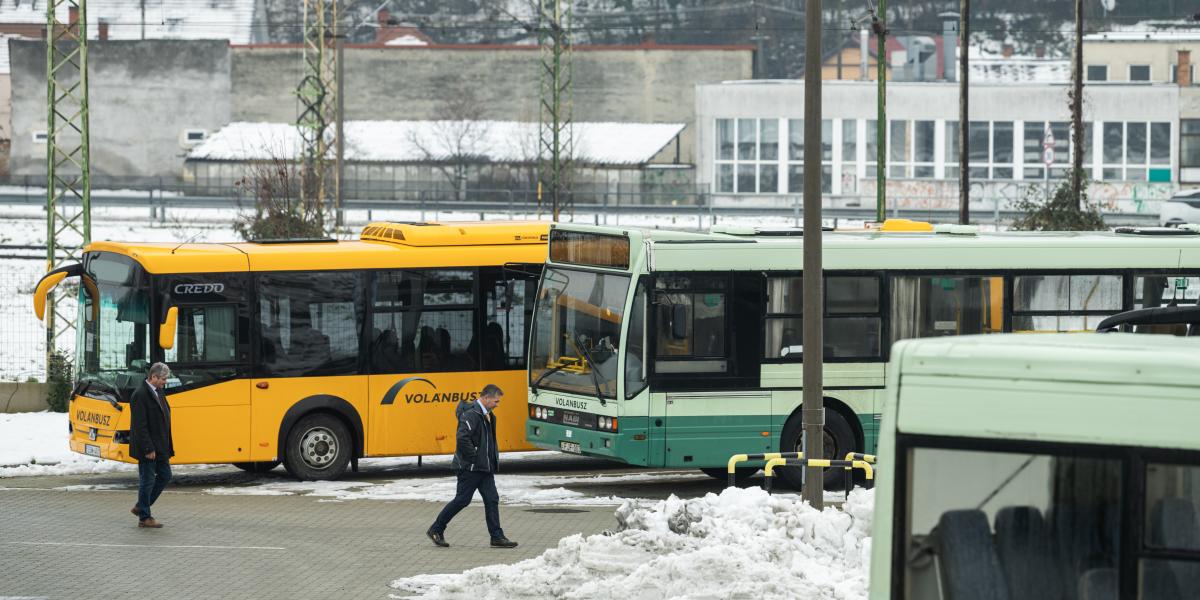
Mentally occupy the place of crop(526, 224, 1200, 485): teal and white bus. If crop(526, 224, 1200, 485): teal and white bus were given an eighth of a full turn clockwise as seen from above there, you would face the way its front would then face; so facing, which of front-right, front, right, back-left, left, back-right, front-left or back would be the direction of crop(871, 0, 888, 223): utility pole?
right

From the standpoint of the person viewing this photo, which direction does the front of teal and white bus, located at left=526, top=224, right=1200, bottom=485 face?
facing the viewer and to the left of the viewer

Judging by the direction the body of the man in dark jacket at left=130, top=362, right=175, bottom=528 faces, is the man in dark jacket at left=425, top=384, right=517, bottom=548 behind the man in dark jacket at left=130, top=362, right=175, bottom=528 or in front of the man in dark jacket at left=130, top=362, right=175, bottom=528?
in front

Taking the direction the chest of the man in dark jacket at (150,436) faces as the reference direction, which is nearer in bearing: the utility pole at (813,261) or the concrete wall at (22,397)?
the utility pole
